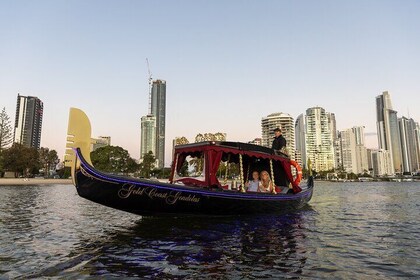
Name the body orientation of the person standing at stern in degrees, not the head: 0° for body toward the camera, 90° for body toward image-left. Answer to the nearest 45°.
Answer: approximately 45°
